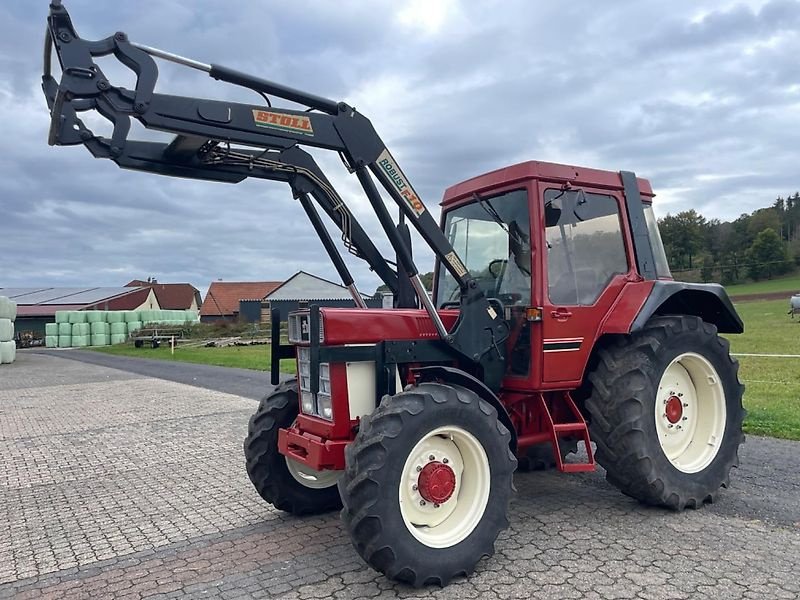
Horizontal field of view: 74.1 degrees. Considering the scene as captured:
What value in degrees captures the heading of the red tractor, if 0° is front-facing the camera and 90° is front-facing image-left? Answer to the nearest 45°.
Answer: approximately 45°
